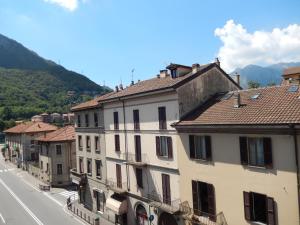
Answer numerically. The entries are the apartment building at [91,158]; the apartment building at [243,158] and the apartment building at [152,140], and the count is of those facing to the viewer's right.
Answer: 0

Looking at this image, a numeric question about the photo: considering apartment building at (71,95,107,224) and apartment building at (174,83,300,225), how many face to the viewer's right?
0

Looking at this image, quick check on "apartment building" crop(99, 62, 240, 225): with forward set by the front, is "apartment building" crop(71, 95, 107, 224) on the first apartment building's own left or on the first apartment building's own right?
on the first apartment building's own right

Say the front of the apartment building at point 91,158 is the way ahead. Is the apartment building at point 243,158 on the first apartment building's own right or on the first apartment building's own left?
on the first apartment building's own left

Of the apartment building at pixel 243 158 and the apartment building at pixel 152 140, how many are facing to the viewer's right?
0

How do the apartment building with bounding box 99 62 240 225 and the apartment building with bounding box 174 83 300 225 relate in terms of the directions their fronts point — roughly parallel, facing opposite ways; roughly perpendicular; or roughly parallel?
roughly parallel

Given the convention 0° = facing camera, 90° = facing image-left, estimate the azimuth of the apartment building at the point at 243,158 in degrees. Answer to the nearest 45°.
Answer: approximately 45°

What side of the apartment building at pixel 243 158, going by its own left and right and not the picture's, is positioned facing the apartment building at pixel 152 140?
right

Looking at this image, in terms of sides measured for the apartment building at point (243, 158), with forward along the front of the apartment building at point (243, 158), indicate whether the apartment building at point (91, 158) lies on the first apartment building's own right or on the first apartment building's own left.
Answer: on the first apartment building's own right

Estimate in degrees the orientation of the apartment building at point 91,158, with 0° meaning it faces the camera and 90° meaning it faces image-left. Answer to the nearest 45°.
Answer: approximately 45°

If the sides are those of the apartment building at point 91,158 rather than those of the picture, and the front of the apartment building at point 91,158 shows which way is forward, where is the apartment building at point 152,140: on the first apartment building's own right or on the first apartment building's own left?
on the first apartment building's own left
